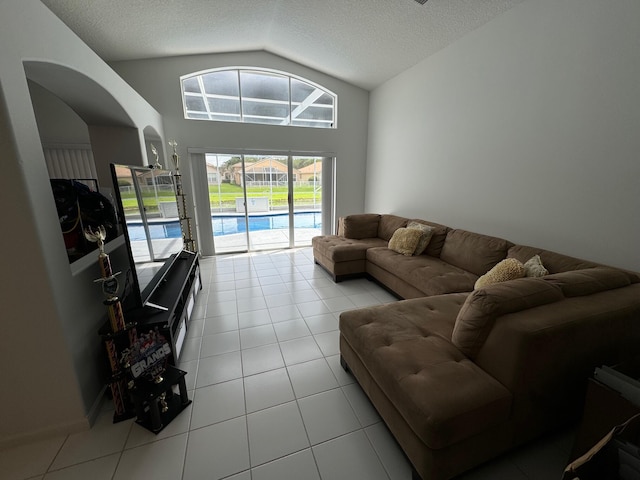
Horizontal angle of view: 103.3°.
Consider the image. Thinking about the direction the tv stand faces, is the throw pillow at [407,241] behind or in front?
in front

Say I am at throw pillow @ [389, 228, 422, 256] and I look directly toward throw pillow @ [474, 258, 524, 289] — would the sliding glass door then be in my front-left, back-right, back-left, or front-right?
back-right

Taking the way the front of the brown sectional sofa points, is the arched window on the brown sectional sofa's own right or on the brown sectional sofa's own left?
on the brown sectional sofa's own right

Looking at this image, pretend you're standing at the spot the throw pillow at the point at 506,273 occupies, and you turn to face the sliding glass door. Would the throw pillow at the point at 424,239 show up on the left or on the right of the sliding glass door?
right

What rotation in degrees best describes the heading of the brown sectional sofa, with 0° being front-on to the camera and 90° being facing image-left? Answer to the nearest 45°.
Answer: approximately 45°

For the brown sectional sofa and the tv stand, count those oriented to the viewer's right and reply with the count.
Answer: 1

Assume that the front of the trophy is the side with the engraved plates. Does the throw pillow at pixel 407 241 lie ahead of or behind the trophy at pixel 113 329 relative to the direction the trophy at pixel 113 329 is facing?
ahead

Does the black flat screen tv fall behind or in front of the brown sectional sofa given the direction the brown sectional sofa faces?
in front

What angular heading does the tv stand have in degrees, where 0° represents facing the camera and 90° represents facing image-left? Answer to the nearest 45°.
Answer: approximately 270°

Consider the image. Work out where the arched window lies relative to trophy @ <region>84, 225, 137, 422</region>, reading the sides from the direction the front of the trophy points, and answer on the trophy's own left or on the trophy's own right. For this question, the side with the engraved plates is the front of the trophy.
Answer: on the trophy's own left

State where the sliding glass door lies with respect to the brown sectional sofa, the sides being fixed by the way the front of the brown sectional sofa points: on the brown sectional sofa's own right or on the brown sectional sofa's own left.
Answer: on the brown sectional sofa's own right

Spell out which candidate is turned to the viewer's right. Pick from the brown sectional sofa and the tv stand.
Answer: the tv stand

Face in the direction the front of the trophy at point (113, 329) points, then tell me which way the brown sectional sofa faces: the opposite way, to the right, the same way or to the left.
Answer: the opposite way

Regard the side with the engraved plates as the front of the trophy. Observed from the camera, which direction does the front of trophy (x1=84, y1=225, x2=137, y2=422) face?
facing the viewer and to the right of the viewer

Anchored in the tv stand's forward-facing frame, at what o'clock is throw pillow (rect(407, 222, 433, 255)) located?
The throw pillow is roughly at 12 o'clock from the tv stand.
